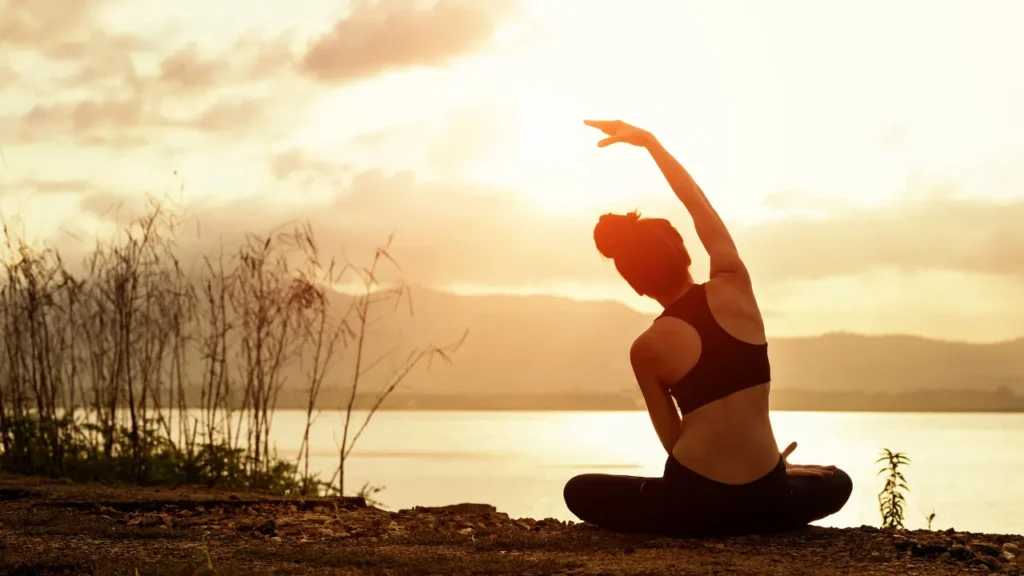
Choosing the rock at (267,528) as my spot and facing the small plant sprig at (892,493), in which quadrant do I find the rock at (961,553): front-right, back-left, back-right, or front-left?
front-right

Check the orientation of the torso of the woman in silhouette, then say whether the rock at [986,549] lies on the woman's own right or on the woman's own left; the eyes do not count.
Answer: on the woman's own right

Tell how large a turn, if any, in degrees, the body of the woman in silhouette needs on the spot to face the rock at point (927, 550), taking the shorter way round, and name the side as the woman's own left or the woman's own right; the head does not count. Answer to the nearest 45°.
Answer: approximately 90° to the woman's own right

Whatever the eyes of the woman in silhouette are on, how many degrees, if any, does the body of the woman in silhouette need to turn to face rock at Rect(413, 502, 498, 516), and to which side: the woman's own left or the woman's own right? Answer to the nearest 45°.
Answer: approximately 45° to the woman's own left

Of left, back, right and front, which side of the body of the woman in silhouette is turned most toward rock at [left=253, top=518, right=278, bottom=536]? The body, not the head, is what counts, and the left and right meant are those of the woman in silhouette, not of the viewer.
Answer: left

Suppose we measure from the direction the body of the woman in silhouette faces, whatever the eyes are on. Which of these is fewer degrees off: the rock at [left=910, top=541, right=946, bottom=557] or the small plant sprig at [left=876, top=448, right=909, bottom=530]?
the small plant sprig

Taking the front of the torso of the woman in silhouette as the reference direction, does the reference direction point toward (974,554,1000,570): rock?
no

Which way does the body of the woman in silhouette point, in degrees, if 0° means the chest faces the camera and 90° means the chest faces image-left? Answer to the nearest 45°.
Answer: approximately 180°

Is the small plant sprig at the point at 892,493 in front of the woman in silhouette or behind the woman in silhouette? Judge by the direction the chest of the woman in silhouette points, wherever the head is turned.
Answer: in front

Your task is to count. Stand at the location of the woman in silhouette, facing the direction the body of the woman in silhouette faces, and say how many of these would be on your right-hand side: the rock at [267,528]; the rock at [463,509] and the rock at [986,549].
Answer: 1

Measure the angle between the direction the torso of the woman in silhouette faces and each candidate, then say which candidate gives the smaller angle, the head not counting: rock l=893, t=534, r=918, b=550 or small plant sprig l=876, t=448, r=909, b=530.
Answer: the small plant sprig

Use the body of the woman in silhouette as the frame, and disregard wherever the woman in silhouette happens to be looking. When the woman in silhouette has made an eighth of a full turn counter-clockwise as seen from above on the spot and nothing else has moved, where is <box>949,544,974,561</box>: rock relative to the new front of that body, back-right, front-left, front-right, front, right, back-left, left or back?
back-right
